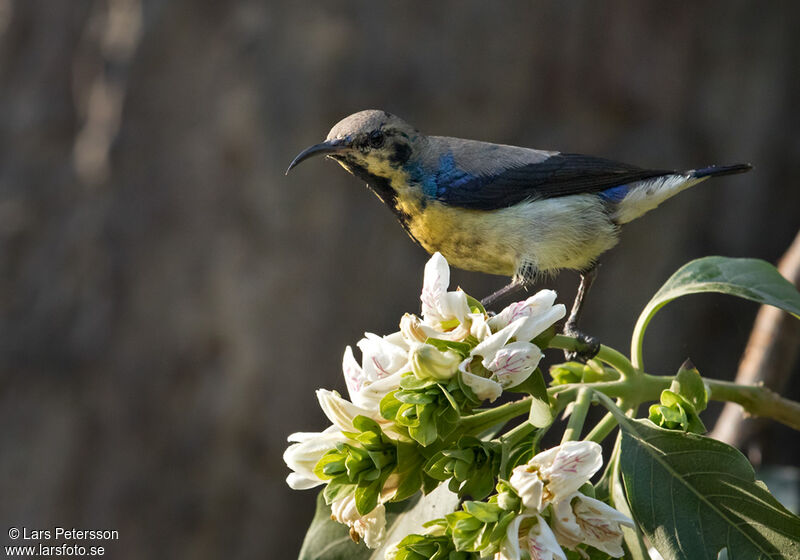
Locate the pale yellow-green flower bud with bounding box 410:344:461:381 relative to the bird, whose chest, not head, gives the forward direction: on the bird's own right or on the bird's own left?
on the bird's own left

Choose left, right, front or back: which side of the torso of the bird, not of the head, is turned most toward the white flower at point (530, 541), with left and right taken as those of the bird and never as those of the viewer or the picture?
left

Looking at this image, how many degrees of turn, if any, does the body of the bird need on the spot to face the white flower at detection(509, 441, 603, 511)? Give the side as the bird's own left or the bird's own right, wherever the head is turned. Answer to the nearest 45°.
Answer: approximately 90° to the bird's own left

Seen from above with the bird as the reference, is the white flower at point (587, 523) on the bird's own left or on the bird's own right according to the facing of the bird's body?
on the bird's own left

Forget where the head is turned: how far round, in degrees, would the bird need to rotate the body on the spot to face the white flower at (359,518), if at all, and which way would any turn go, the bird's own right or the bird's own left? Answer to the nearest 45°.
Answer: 0° — it already faces it

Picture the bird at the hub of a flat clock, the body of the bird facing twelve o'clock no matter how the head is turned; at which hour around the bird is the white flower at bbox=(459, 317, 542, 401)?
The white flower is roughly at 9 o'clock from the bird.

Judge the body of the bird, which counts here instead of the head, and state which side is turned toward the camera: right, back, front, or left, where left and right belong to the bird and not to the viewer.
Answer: left

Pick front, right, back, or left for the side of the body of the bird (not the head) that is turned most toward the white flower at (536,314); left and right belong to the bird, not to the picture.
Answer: left
